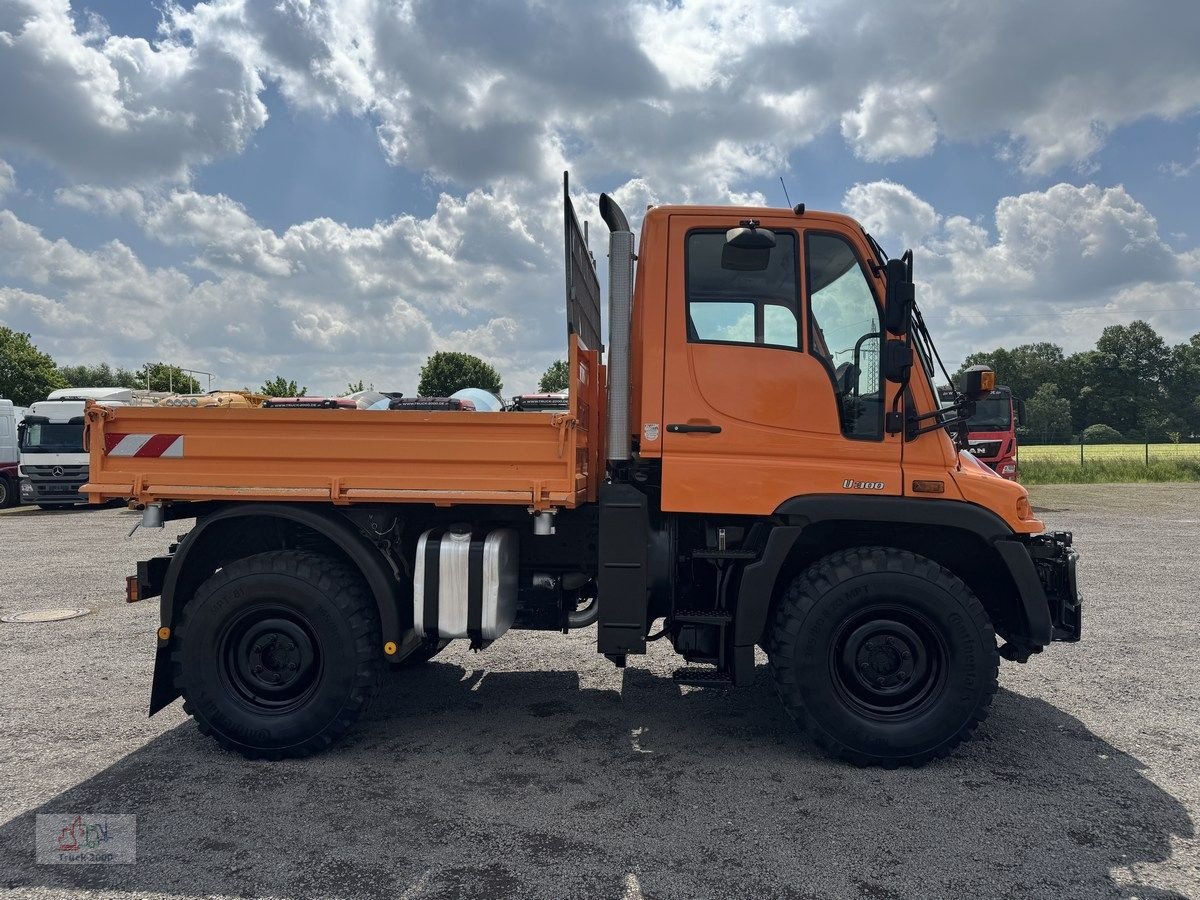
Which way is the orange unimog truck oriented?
to the viewer's right

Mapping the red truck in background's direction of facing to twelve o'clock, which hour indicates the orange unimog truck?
The orange unimog truck is roughly at 12 o'clock from the red truck in background.

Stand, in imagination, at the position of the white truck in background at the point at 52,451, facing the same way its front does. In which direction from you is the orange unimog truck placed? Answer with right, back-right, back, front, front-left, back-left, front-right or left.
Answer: front

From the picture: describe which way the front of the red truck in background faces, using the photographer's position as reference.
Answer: facing the viewer

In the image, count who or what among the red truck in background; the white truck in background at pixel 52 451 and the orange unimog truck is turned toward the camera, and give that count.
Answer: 2

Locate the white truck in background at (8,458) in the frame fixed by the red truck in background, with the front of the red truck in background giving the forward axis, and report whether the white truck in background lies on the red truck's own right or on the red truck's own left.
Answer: on the red truck's own right

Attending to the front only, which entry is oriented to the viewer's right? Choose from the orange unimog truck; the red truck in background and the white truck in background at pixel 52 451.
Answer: the orange unimog truck

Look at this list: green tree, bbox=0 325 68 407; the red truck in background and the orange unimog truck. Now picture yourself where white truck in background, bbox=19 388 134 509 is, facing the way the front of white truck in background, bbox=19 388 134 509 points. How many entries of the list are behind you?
1

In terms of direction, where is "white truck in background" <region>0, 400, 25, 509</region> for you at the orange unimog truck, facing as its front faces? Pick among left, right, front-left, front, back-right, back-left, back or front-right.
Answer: back-left

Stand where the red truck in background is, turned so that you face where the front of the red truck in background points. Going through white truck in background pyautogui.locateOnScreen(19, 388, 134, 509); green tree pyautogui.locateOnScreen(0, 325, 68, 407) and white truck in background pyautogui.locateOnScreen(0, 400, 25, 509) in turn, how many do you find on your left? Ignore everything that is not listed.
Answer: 0

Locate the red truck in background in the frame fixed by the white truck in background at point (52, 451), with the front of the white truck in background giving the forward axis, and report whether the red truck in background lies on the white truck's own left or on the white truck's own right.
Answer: on the white truck's own left

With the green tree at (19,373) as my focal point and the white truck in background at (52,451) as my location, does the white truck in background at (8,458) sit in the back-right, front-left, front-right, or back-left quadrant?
front-left

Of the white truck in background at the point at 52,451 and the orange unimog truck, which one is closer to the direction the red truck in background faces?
the orange unimog truck

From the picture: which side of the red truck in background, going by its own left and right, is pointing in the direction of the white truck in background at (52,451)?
right

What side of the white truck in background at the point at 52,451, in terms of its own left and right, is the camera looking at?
front
